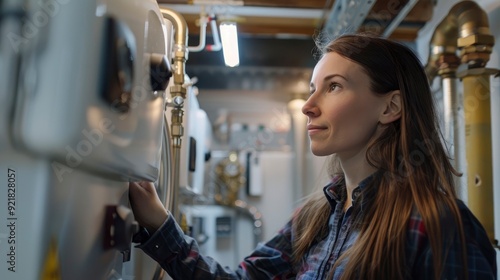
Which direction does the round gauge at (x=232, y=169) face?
toward the camera

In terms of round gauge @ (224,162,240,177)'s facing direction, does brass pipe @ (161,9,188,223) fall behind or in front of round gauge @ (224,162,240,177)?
in front

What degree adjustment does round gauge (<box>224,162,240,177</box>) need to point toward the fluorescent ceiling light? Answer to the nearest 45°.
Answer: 0° — it already faces it

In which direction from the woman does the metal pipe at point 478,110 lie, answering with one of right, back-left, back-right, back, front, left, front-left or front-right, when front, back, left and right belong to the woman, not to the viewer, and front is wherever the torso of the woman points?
back

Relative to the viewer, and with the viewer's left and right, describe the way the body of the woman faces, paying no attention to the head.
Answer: facing the viewer and to the left of the viewer

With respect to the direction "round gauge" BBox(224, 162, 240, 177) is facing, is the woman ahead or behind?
ahead

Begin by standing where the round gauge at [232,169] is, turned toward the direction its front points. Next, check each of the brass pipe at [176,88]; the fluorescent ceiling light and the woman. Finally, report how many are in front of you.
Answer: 3

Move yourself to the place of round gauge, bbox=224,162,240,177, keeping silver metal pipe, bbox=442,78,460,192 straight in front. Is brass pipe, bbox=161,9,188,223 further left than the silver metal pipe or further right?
right

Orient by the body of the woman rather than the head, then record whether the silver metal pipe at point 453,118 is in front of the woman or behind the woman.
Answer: behind

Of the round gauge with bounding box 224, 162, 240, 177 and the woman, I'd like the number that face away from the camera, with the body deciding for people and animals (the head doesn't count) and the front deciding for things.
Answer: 0

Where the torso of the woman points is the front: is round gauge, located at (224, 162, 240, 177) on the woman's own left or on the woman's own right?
on the woman's own right
